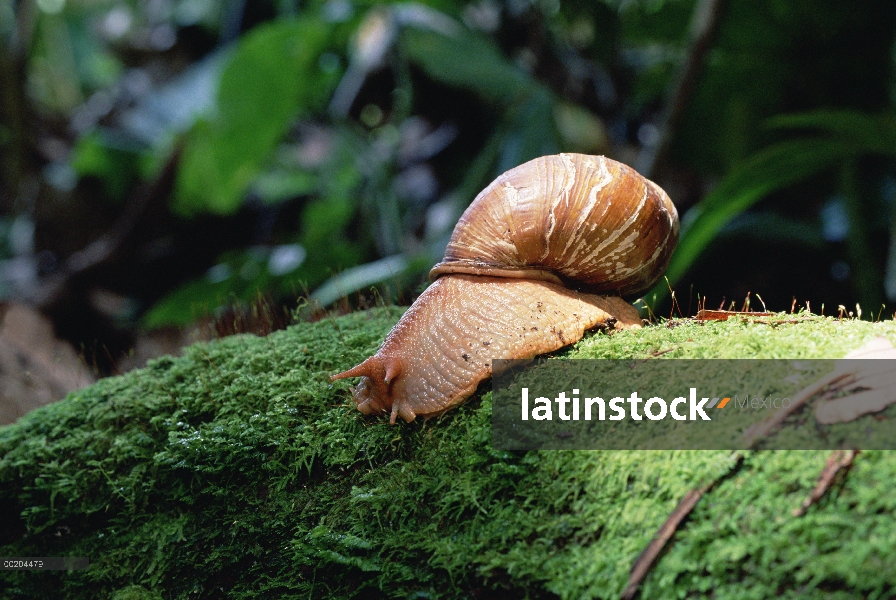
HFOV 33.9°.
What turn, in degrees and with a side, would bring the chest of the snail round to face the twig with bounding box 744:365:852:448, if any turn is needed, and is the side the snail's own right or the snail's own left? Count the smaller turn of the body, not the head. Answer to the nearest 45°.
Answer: approximately 90° to the snail's own left

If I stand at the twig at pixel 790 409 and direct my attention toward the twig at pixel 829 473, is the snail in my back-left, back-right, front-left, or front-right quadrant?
back-right

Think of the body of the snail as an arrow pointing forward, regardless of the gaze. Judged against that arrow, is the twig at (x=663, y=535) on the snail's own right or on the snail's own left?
on the snail's own left

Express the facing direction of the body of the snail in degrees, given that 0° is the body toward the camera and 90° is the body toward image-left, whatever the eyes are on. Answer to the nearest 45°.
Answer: approximately 45°
